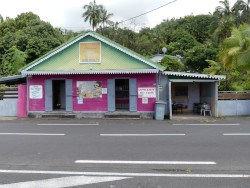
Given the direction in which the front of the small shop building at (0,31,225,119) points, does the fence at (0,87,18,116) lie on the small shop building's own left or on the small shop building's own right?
on the small shop building's own right

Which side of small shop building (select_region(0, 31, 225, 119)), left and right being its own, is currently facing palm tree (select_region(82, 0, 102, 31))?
back

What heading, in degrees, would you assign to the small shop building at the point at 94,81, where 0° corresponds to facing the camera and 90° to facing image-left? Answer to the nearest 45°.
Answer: approximately 0°

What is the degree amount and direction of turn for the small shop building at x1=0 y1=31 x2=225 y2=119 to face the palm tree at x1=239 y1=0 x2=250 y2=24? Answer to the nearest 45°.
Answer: approximately 135° to its left

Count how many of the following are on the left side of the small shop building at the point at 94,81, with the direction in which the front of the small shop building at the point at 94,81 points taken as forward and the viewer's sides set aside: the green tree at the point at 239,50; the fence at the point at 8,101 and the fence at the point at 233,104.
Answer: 2

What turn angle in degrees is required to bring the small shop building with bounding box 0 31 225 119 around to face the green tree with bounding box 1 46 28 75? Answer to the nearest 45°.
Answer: approximately 135° to its right

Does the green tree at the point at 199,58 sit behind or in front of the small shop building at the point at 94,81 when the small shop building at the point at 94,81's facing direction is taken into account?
behind

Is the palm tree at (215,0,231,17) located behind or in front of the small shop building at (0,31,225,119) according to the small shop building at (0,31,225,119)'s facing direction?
behind

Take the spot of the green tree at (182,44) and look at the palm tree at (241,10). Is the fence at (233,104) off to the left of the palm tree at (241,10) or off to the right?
right
